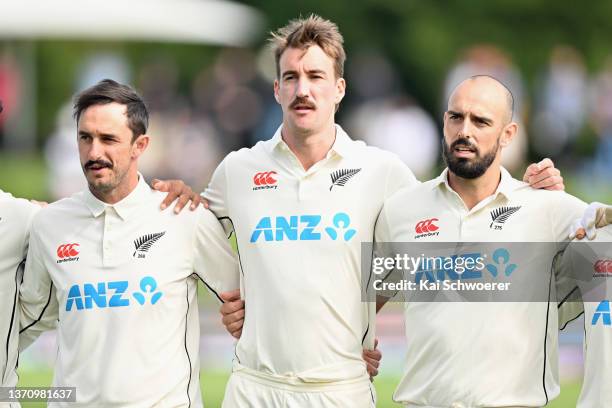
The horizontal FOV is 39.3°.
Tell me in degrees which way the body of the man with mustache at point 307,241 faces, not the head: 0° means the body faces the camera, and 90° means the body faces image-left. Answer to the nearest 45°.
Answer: approximately 0°

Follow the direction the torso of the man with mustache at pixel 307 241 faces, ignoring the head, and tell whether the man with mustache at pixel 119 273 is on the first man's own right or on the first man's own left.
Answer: on the first man's own right

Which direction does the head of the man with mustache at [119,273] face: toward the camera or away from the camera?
toward the camera

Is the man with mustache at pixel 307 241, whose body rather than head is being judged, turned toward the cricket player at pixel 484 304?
no

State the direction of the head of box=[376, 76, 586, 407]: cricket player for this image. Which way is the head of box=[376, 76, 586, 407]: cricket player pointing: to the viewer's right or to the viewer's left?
to the viewer's left

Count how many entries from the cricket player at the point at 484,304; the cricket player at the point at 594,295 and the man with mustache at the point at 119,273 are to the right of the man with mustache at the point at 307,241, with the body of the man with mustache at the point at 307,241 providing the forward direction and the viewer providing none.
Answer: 1

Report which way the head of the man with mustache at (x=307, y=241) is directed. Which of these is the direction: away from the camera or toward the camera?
toward the camera

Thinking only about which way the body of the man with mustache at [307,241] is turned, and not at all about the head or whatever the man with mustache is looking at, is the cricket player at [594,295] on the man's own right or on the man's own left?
on the man's own left
